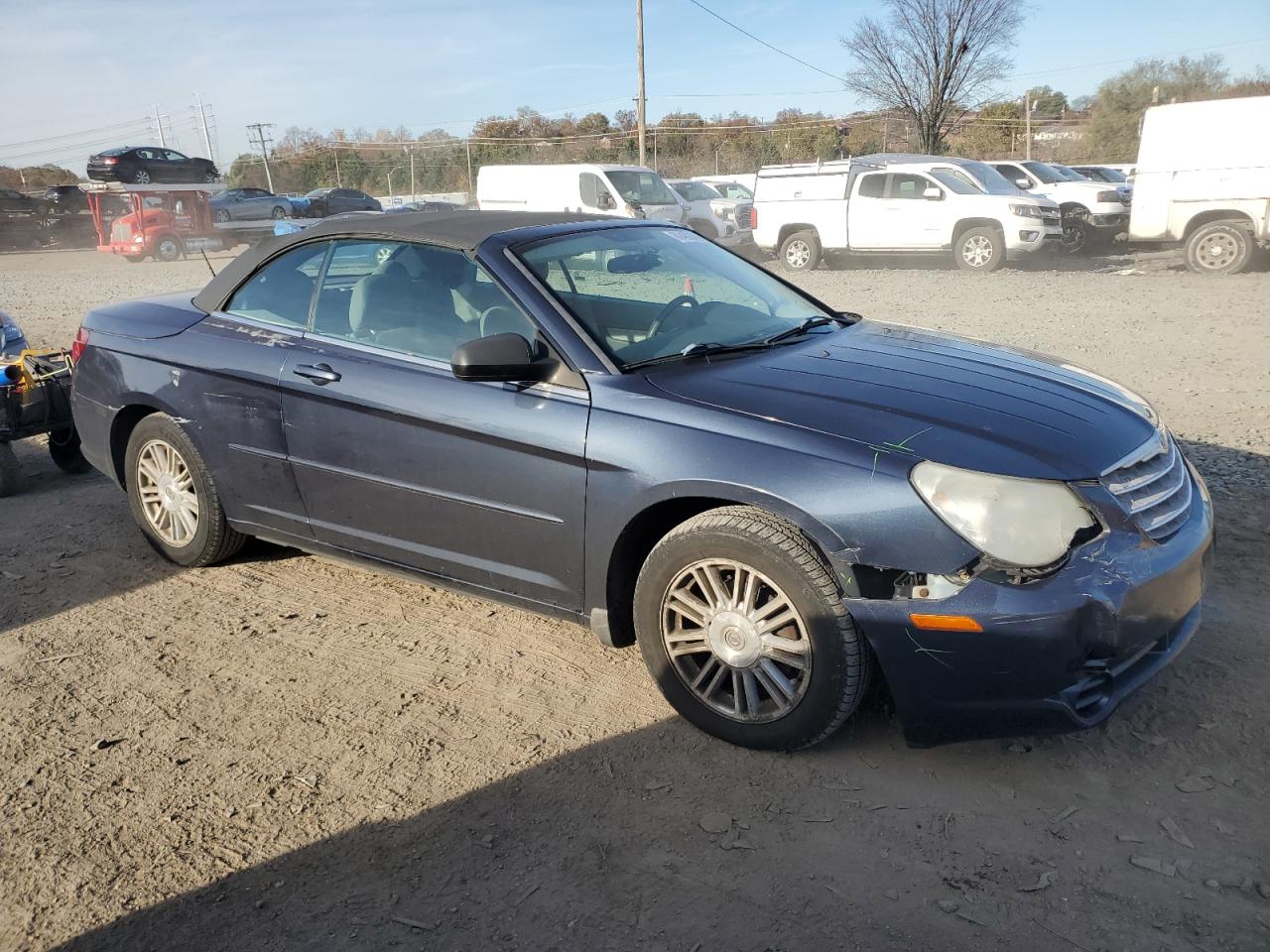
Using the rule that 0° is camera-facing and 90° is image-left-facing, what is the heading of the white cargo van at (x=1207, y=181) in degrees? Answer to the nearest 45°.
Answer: approximately 315°

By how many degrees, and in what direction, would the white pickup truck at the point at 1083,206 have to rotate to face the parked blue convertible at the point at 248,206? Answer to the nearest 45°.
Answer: approximately 135° to its right

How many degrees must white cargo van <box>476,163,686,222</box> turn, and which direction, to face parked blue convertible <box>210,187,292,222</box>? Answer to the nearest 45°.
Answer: approximately 180°

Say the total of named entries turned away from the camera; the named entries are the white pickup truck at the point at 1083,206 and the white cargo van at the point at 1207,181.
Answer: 0

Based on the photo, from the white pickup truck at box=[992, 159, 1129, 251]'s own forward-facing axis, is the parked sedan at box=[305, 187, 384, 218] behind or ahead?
behind

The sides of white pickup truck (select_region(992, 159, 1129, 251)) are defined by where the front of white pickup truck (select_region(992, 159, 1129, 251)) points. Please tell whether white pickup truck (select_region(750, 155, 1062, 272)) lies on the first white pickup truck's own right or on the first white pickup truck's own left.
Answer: on the first white pickup truck's own right

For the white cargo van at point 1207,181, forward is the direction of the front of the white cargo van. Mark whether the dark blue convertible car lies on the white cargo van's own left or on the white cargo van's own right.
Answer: on the white cargo van's own right

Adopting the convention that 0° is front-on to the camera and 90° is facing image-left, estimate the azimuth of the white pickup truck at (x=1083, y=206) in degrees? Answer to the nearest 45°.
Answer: approximately 315°

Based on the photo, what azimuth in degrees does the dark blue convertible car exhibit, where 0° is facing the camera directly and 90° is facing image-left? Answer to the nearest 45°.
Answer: approximately 315°

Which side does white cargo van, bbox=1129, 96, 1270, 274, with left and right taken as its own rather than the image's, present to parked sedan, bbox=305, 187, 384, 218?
back

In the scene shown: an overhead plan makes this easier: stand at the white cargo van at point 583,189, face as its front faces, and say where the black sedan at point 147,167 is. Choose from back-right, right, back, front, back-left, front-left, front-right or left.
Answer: back
